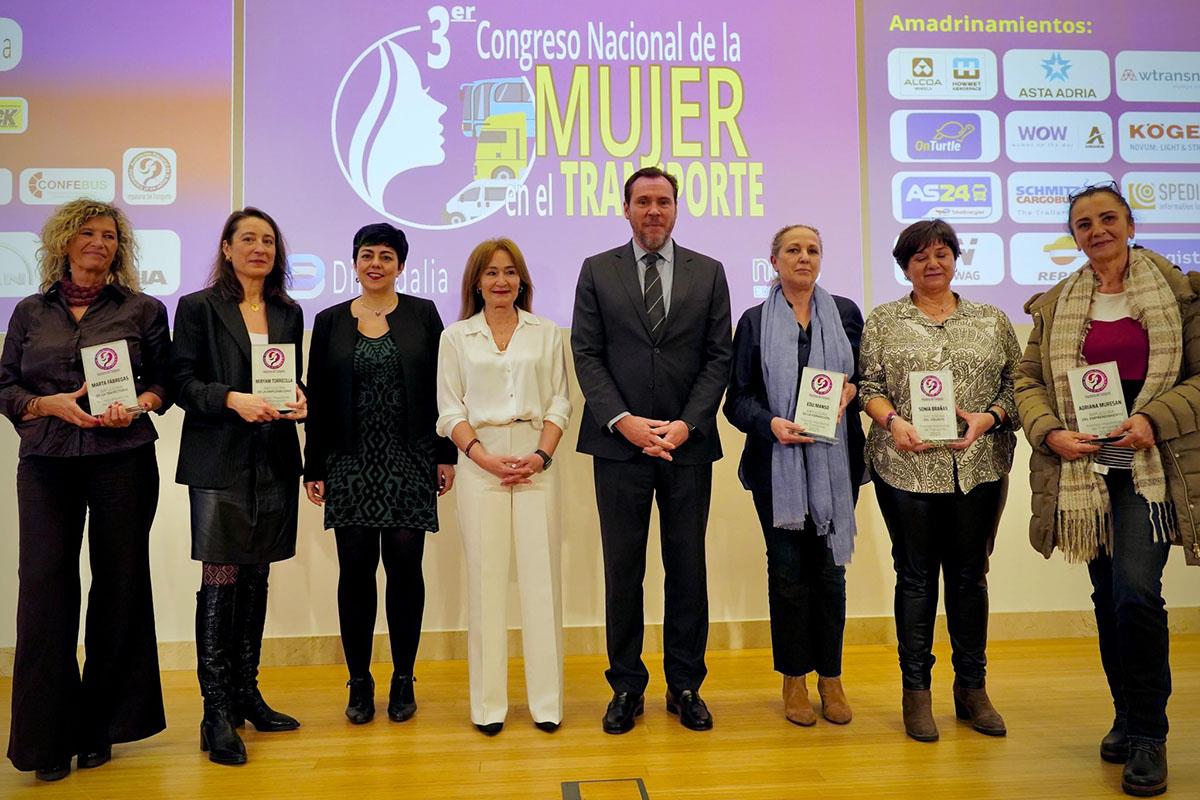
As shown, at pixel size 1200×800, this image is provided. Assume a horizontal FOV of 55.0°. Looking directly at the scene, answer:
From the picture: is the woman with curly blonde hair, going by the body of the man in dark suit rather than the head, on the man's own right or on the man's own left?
on the man's own right

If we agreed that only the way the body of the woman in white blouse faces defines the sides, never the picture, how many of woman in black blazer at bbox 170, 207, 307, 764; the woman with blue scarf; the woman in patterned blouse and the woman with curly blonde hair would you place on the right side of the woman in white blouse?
2

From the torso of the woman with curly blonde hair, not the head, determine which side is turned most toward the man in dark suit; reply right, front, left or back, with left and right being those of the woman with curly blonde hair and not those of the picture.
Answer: left

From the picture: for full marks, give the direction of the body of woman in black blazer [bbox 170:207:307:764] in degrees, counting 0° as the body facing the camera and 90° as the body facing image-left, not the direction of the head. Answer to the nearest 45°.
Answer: approximately 315°

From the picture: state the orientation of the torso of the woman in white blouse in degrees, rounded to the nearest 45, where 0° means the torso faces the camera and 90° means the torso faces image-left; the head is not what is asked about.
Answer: approximately 0°

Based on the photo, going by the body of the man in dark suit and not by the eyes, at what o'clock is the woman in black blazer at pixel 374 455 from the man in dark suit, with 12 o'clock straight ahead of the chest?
The woman in black blazer is roughly at 3 o'clock from the man in dark suit.

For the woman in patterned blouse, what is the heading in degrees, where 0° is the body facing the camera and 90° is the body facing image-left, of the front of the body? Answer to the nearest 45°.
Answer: approximately 0°

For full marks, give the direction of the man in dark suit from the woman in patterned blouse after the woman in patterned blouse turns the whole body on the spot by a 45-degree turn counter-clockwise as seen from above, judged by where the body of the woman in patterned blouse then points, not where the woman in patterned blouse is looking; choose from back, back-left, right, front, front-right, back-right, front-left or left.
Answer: back-right

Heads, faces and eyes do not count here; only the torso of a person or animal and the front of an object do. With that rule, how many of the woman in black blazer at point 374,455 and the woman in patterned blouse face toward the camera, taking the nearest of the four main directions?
2

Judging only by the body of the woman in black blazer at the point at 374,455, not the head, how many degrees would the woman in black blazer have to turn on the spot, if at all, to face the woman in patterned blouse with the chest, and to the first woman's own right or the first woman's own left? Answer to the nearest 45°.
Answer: approximately 90° to the first woman's own left
